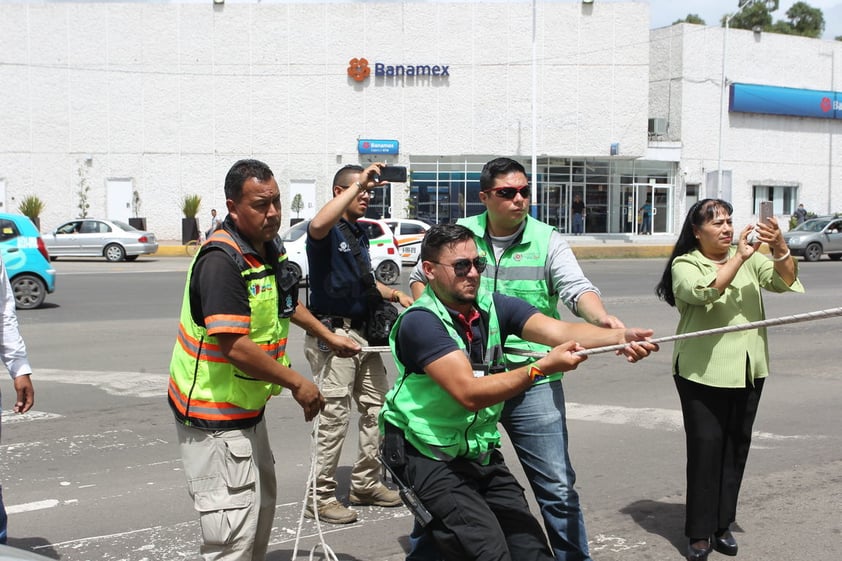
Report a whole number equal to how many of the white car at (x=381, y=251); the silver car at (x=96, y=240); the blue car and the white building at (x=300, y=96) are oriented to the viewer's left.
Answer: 3

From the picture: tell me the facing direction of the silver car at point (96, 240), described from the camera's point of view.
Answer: facing to the left of the viewer

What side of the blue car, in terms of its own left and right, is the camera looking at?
left

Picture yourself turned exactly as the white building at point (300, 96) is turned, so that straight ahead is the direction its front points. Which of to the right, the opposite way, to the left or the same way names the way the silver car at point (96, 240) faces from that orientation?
to the right

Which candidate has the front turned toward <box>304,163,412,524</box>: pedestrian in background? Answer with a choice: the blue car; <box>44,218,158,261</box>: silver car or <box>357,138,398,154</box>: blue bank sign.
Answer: the blue bank sign

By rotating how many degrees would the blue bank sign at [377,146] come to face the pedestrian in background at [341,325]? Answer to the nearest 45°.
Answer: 0° — it already faces them

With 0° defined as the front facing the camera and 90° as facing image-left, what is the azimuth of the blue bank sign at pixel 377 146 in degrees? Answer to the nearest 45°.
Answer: approximately 0°

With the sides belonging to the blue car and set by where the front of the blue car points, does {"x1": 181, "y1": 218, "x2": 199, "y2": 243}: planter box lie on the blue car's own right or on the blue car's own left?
on the blue car's own right

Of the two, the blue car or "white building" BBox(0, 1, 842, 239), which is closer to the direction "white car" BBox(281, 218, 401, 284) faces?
the blue car

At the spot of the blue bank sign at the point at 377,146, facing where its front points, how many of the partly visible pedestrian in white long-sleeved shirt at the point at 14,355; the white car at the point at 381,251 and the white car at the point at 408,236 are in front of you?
3
